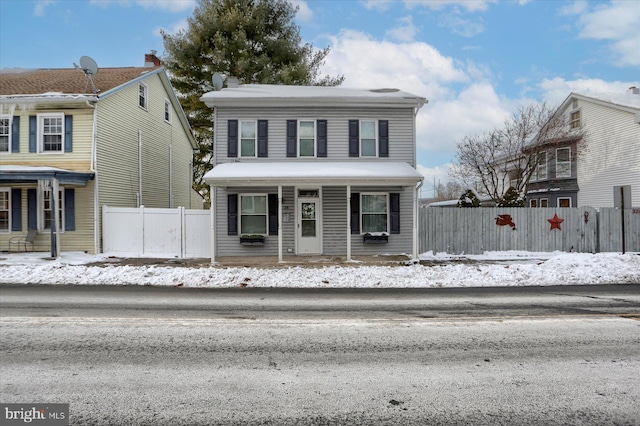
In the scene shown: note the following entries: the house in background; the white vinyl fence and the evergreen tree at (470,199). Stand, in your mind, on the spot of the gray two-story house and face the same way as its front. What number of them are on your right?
1

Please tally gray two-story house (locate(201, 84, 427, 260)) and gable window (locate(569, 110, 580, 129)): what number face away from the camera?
0

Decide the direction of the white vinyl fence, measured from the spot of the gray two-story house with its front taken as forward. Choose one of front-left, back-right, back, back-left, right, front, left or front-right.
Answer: right

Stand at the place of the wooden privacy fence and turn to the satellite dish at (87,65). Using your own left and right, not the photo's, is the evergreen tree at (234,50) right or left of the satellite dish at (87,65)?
right

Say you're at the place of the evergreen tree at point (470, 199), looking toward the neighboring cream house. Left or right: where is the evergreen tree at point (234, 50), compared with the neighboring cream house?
right

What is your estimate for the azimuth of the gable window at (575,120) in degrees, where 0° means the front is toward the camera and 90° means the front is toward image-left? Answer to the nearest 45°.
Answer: approximately 45°

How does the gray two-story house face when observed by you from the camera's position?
facing the viewer

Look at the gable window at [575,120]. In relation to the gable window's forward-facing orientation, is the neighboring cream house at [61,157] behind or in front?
in front

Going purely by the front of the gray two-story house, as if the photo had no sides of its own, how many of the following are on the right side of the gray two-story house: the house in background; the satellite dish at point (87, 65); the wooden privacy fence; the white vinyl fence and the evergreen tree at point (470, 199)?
2

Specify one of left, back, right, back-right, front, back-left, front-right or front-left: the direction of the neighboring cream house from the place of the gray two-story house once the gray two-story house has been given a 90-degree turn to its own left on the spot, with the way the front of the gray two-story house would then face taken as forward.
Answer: back

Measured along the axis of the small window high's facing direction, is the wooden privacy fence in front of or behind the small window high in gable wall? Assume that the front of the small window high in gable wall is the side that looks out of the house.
in front
